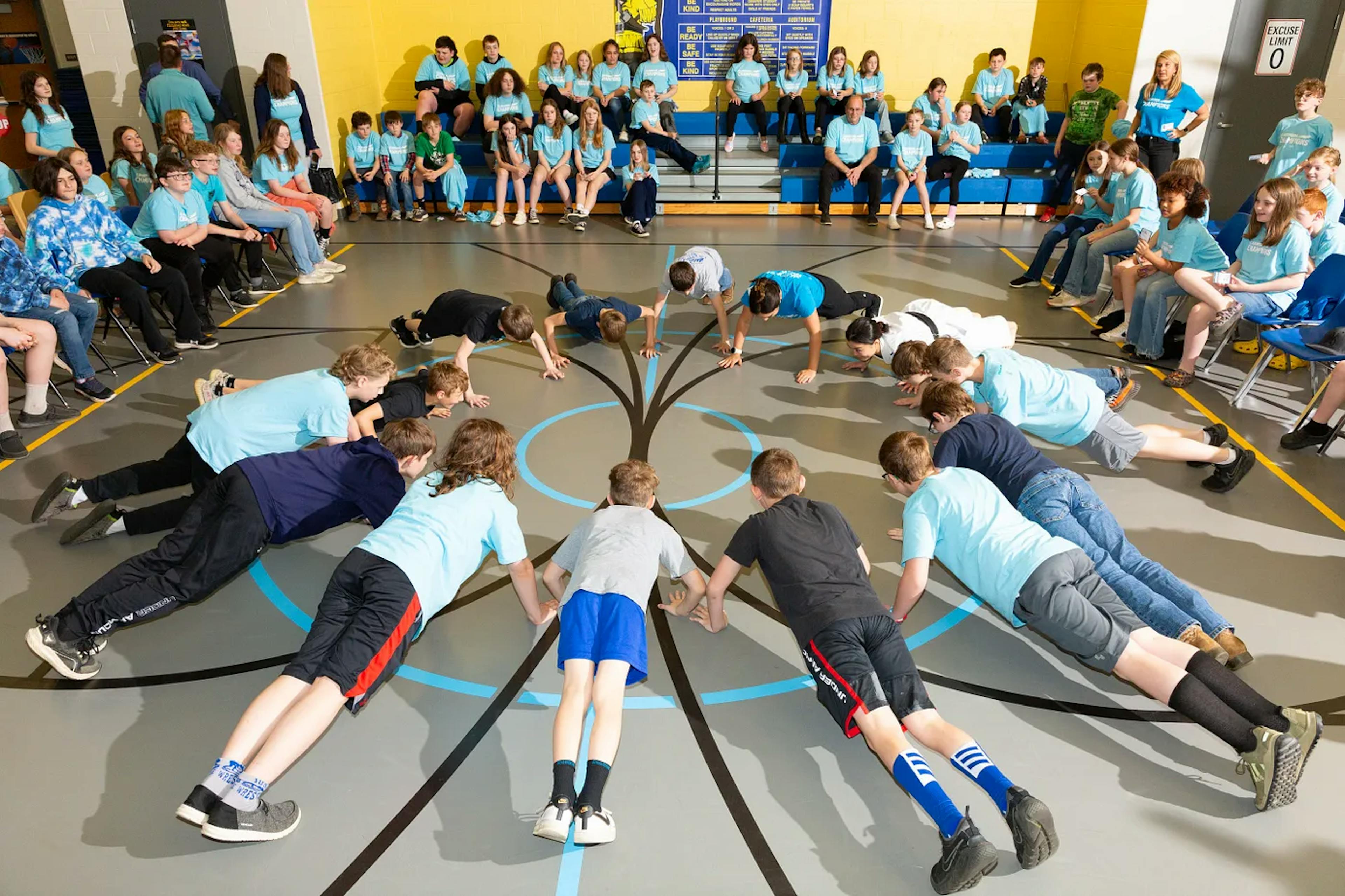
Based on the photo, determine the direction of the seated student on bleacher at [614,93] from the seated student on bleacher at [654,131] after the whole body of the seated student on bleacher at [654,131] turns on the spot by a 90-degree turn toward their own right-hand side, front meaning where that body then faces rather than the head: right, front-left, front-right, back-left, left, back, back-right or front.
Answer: right

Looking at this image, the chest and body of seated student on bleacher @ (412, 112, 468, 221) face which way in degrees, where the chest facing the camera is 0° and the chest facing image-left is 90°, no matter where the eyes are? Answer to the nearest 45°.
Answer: approximately 0°

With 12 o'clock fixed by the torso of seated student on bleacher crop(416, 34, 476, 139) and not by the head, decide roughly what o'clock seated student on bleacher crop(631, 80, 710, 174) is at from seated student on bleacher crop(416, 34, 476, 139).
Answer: seated student on bleacher crop(631, 80, 710, 174) is roughly at 10 o'clock from seated student on bleacher crop(416, 34, 476, 139).

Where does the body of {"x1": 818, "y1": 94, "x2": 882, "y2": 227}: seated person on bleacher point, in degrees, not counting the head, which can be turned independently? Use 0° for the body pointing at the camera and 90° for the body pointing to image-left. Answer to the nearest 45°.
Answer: approximately 0°

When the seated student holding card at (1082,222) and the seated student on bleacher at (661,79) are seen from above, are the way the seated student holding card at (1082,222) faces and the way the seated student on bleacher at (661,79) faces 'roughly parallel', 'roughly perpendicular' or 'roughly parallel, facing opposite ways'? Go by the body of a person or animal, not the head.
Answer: roughly perpendicular

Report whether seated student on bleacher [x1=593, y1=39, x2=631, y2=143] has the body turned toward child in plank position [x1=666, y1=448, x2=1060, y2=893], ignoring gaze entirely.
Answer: yes

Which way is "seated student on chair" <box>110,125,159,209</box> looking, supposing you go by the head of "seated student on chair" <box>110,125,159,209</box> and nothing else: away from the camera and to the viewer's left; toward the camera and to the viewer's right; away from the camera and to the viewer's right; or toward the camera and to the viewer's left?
toward the camera and to the viewer's right

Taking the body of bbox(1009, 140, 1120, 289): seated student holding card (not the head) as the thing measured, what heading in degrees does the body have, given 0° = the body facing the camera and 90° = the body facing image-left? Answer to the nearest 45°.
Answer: approximately 45°

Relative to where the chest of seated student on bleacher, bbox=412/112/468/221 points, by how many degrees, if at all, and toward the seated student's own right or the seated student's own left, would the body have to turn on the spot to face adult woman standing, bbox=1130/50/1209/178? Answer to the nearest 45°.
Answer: approximately 90° to the seated student's own left

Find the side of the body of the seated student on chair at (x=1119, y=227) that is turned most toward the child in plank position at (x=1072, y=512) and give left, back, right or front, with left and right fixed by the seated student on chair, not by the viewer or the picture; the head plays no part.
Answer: left
